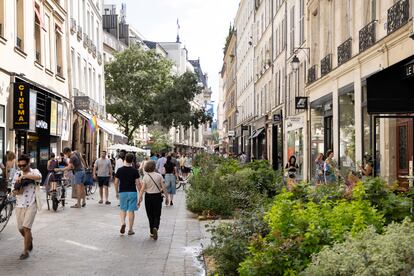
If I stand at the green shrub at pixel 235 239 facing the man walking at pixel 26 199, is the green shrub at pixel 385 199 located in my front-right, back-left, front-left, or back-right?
back-right

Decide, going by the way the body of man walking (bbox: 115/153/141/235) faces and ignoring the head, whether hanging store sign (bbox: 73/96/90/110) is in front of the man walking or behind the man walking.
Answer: in front

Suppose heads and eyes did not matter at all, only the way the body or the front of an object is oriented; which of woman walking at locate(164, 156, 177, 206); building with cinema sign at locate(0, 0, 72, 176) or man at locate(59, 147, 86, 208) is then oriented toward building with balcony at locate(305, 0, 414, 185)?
building with cinema sign at locate(0, 0, 72, 176)

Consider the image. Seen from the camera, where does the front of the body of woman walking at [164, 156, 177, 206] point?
away from the camera

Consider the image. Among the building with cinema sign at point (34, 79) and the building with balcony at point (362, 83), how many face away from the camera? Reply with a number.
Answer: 0

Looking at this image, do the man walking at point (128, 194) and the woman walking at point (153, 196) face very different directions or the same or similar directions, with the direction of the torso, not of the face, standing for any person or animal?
same or similar directions

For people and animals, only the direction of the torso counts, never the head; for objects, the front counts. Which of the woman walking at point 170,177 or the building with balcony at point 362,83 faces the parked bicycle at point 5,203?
the building with balcony

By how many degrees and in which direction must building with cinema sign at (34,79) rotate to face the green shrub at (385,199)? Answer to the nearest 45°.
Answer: approximately 45° to its right

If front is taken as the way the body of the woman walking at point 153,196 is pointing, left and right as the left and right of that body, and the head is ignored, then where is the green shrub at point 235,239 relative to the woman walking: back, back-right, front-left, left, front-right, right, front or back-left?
back

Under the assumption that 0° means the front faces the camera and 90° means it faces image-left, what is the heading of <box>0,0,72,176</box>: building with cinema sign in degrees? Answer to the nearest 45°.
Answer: approximately 315°

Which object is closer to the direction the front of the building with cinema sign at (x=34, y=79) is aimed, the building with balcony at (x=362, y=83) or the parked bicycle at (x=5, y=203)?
the building with balcony

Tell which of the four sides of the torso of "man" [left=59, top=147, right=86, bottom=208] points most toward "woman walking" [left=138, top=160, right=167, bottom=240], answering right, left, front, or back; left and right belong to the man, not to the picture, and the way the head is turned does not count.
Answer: left

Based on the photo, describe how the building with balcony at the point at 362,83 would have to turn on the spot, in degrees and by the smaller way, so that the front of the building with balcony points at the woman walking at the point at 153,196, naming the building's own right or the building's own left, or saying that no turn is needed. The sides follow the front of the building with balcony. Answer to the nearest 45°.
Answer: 0° — it already faces them

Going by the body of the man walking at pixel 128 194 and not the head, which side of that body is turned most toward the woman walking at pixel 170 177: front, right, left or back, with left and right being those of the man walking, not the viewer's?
front

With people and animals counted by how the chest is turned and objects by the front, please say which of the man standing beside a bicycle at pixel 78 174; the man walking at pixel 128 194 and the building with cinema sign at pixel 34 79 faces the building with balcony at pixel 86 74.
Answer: the man walking at pixel 128 194

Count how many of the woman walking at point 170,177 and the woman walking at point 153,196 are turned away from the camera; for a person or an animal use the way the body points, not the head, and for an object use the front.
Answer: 2

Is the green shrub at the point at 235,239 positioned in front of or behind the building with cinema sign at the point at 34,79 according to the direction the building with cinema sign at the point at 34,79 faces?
in front

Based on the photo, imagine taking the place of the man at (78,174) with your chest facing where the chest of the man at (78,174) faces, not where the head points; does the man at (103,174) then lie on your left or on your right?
on your right
